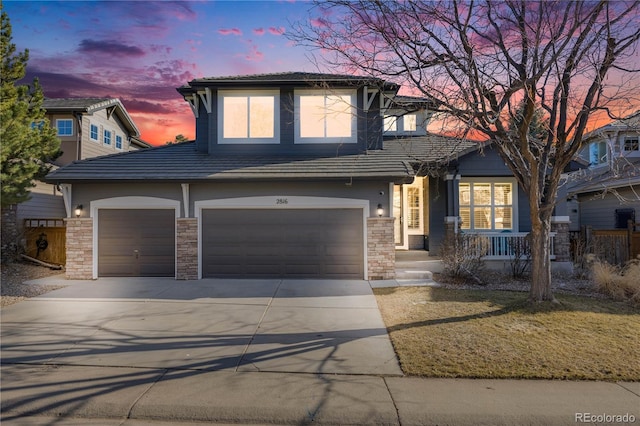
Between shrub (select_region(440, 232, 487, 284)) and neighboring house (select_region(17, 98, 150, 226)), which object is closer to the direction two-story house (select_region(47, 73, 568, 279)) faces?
the shrub

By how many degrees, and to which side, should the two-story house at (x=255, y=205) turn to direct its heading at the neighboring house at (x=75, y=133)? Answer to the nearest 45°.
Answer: approximately 135° to its right

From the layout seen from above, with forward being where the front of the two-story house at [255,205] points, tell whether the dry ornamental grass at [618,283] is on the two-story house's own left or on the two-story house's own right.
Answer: on the two-story house's own left

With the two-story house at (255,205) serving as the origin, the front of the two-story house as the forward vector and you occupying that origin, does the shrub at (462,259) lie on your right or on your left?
on your left

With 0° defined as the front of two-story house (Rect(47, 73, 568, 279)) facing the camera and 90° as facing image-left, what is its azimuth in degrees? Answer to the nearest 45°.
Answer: approximately 0°

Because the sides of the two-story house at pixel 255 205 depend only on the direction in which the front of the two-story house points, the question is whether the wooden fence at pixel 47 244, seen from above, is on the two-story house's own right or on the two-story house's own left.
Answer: on the two-story house's own right

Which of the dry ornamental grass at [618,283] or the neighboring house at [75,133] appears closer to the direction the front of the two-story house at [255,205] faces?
the dry ornamental grass

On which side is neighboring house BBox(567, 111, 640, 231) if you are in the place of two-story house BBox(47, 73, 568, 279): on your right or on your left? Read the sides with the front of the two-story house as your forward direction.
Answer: on your left
